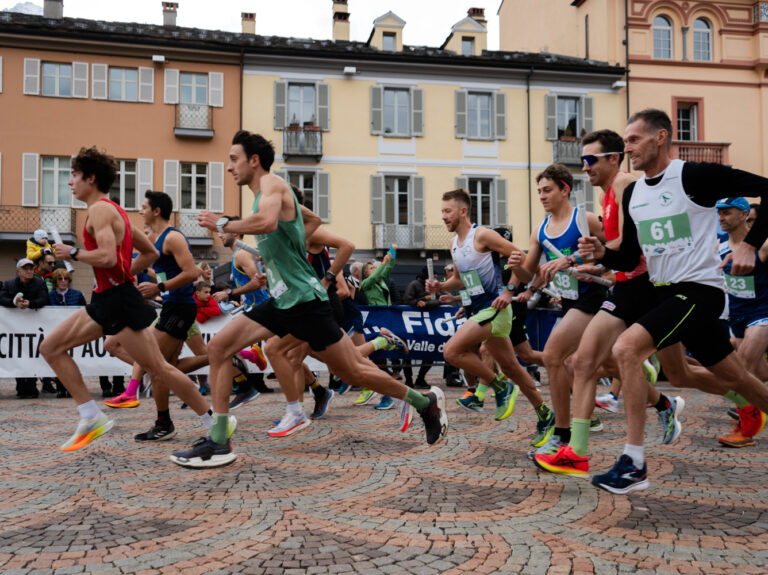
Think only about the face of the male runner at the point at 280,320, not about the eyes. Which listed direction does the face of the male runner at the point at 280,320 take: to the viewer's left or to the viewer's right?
to the viewer's left

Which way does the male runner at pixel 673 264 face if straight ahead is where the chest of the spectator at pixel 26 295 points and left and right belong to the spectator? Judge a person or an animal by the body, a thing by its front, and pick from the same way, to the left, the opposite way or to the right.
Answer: to the right

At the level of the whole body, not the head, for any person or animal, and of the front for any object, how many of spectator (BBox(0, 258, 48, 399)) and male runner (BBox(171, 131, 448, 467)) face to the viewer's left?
1

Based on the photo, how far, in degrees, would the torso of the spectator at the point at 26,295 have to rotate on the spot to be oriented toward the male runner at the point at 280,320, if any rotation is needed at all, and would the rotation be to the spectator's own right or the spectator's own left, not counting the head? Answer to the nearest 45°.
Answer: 0° — they already face them

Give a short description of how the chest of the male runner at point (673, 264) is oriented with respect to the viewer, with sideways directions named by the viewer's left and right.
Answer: facing the viewer and to the left of the viewer

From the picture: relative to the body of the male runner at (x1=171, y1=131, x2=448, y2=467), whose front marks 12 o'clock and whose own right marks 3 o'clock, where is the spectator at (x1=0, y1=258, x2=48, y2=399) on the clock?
The spectator is roughly at 2 o'clock from the male runner.

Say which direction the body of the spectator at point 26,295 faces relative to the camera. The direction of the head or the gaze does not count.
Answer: toward the camera

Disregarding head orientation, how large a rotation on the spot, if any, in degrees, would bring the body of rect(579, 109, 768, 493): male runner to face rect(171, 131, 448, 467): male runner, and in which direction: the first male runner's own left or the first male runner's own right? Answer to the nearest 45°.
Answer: approximately 45° to the first male runner's own right

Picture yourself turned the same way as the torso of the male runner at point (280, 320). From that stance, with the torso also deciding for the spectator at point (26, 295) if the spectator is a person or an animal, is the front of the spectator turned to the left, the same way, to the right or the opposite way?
to the left

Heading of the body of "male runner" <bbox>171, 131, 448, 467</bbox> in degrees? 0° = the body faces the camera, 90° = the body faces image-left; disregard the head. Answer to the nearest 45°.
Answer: approximately 90°

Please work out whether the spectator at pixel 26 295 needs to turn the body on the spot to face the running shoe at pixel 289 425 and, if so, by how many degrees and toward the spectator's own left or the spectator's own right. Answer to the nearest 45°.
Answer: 0° — they already face it
